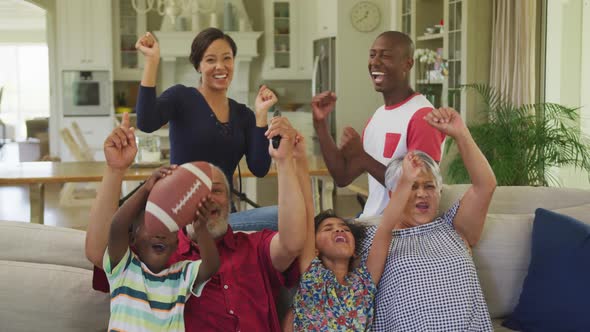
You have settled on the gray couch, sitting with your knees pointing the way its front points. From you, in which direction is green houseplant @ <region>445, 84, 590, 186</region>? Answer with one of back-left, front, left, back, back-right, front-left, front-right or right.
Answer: back-left

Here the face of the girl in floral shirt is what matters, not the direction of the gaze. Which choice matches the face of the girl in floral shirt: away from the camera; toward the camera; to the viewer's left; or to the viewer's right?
toward the camera

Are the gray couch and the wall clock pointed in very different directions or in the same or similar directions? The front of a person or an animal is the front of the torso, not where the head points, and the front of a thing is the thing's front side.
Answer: same or similar directions

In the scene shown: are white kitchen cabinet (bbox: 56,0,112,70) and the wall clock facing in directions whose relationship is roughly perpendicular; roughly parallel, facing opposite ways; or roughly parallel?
roughly parallel

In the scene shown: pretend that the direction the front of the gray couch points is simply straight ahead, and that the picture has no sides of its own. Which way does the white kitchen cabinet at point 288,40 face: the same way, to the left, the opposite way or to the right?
the same way

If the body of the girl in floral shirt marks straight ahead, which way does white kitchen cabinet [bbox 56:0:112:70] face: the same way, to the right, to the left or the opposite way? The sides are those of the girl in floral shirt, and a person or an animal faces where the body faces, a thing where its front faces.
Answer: the same way

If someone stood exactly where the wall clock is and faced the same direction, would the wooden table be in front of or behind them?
in front

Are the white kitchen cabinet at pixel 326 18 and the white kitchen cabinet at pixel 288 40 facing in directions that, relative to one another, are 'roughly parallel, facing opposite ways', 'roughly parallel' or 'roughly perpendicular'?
roughly parallel

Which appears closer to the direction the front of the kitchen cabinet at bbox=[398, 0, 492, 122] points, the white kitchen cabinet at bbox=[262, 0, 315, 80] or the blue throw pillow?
the blue throw pillow

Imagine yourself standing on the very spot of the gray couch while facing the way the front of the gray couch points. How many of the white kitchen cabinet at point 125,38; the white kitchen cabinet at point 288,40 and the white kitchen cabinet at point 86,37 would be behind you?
3

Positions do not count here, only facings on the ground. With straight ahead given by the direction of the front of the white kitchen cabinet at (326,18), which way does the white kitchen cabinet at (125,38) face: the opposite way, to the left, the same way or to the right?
the same way

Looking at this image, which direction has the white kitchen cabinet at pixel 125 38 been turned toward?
toward the camera

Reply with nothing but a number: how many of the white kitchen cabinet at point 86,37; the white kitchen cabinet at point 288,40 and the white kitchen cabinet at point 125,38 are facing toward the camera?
3

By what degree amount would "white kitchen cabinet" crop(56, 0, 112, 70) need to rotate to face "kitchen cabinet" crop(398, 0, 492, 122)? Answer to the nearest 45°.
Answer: approximately 45° to its left

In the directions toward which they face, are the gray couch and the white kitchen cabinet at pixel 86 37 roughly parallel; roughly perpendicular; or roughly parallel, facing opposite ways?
roughly parallel

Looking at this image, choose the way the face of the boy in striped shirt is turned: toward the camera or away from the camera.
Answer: toward the camera

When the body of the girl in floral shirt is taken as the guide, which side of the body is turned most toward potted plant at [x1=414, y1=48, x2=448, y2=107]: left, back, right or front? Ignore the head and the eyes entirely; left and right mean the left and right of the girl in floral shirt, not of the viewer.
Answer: back

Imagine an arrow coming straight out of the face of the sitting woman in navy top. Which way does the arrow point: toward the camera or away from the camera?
toward the camera

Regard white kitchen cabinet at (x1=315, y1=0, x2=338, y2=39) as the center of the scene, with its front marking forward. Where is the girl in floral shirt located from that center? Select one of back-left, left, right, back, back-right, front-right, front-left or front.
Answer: front

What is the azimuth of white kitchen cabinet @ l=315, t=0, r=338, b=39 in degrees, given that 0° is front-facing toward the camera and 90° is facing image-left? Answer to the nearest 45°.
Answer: approximately 0°
